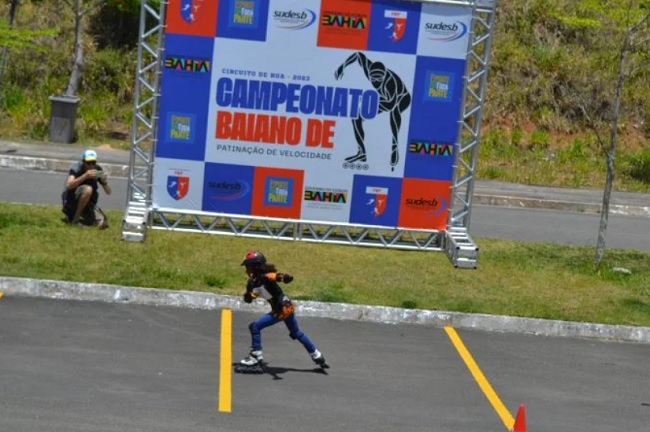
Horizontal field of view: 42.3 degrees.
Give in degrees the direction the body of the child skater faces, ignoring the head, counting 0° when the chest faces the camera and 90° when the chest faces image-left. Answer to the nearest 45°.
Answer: approximately 90°

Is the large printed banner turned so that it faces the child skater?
yes

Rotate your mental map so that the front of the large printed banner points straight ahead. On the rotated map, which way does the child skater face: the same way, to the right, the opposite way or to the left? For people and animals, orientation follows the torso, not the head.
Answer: to the right

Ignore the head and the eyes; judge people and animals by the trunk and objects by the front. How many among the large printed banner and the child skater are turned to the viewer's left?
1

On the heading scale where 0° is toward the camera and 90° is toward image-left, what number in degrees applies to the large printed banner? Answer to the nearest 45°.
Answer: approximately 0°

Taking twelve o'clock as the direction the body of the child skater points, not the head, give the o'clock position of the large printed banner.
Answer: The large printed banner is roughly at 3 o'clock from the child skater.
